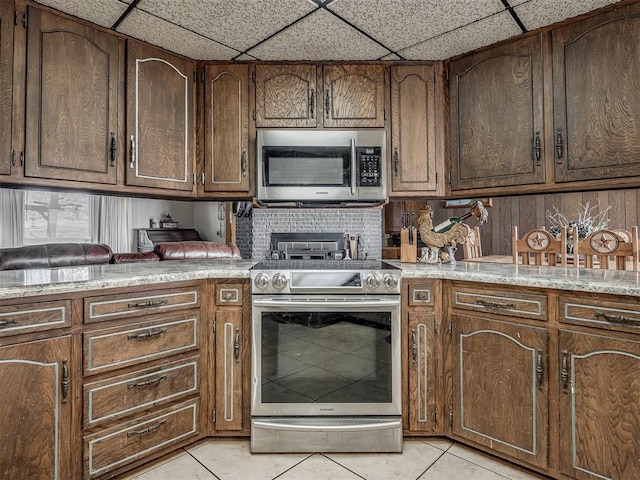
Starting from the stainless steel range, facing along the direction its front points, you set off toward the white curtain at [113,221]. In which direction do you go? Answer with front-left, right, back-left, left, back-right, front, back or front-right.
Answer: back-right

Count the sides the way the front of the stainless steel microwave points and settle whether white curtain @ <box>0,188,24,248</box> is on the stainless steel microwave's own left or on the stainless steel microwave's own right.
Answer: on the stainless steel microwave's own right

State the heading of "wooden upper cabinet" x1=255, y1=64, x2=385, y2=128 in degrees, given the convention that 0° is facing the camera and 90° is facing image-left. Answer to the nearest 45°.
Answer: approximately 0°

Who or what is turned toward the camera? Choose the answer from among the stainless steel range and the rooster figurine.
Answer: the stainless steel range

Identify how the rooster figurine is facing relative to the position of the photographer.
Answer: facing to the left of the viewer

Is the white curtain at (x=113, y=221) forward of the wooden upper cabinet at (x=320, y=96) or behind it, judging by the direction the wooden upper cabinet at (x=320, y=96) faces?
behind

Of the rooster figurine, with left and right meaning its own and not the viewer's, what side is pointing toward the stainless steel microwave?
front

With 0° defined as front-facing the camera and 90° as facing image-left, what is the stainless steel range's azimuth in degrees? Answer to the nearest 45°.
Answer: approximately 0°

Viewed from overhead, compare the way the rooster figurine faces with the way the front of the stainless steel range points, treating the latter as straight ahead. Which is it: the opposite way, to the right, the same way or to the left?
to the right

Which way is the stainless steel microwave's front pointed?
toward the camera

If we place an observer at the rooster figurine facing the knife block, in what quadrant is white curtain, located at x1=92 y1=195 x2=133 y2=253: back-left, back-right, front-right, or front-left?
front-right

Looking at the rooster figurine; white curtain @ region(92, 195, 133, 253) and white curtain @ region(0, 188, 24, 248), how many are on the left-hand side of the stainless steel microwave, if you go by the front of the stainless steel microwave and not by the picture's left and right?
1

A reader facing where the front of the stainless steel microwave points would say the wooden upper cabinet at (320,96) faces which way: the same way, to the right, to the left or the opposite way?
the same way

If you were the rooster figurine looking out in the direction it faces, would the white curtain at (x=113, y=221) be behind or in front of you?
in front
